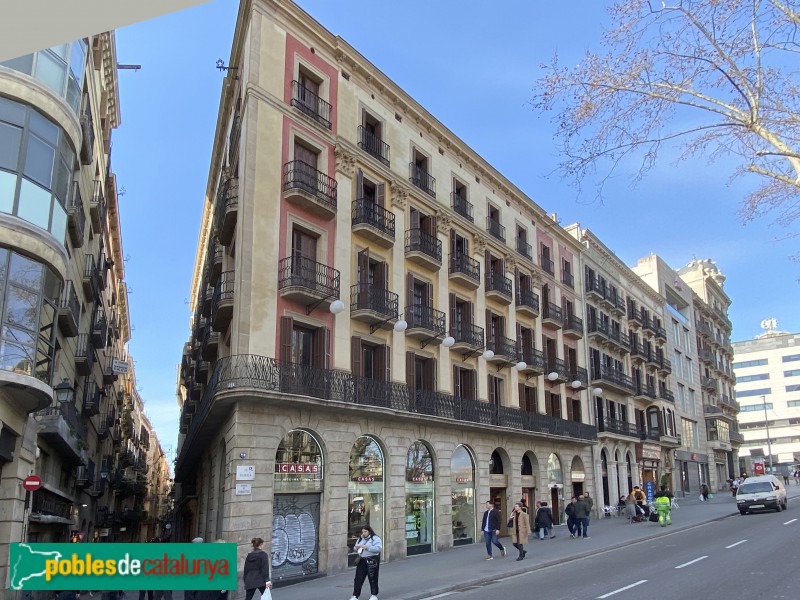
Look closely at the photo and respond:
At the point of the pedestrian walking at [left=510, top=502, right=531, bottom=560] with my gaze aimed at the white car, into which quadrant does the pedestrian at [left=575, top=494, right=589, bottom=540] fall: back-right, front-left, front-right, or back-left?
front-left

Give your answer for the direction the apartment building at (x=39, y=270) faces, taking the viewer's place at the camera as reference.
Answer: facing to the right of the viewer

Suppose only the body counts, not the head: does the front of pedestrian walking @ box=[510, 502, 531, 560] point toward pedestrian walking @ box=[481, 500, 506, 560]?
no

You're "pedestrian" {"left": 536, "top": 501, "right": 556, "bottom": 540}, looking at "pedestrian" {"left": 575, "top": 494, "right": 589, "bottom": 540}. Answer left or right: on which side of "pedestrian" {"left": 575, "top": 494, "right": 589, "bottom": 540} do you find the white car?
left

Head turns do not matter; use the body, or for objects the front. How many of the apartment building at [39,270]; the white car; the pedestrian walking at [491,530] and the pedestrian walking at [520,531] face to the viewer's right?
1

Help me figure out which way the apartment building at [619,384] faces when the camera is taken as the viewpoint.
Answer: facing the viewer and to the right of the viewer

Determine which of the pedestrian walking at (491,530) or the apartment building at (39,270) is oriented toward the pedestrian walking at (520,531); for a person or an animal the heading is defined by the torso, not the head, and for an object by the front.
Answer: the apartment building

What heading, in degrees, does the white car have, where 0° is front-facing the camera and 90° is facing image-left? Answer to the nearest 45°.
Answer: approximately 45°

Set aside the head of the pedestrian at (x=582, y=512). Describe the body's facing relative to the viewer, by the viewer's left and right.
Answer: facing away from the viewer and to the right of the viewer

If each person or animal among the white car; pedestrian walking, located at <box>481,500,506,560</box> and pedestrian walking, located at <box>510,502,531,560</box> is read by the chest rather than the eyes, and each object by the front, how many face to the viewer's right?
0

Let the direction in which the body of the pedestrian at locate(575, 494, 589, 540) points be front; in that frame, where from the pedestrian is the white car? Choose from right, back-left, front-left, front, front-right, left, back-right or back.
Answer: front
